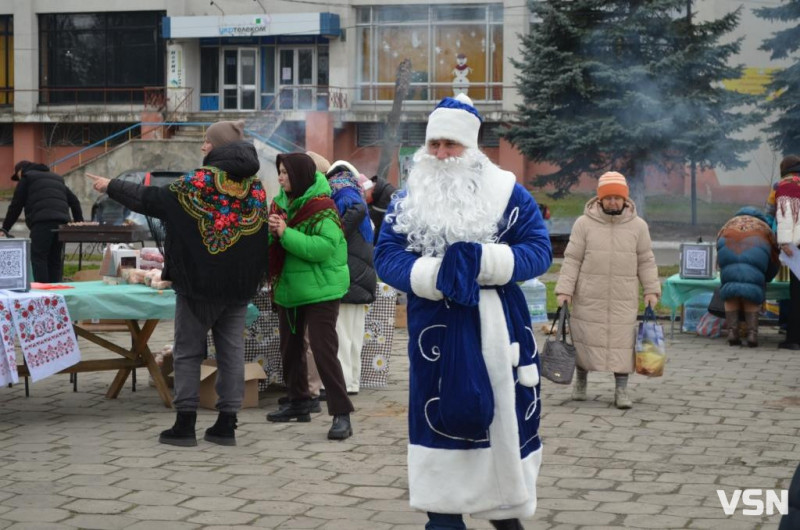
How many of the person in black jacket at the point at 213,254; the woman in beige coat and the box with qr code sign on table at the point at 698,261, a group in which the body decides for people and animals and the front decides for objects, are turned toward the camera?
2

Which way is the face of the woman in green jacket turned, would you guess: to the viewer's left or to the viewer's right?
to the viewer's left

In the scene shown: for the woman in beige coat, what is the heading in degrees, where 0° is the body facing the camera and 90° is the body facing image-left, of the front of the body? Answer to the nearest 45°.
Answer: approximately 0°

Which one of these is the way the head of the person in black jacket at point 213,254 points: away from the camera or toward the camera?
away from the camera

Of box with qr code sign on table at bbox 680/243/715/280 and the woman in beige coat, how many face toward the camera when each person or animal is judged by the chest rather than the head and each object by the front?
2

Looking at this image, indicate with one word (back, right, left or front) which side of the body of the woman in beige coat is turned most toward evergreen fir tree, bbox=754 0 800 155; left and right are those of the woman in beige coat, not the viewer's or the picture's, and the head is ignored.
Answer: back

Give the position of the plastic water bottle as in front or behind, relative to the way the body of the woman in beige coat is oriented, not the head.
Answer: behind

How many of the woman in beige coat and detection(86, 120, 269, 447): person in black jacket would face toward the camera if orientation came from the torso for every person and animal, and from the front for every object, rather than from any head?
1

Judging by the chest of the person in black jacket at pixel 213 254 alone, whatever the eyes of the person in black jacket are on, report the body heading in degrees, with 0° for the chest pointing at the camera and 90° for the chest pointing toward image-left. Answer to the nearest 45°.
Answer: approximately 135°

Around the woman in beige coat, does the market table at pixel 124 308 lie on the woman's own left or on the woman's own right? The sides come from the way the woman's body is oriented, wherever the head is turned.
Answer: on the woman's own right

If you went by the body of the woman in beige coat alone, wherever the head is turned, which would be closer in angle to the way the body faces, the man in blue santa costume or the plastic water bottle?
the man in blue santa costume
